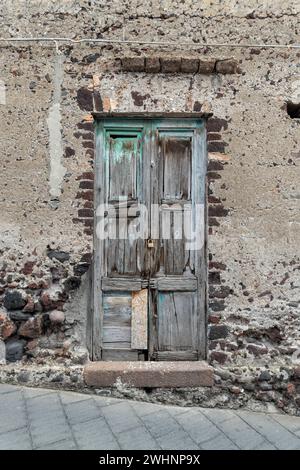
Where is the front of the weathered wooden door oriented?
toward the camera
